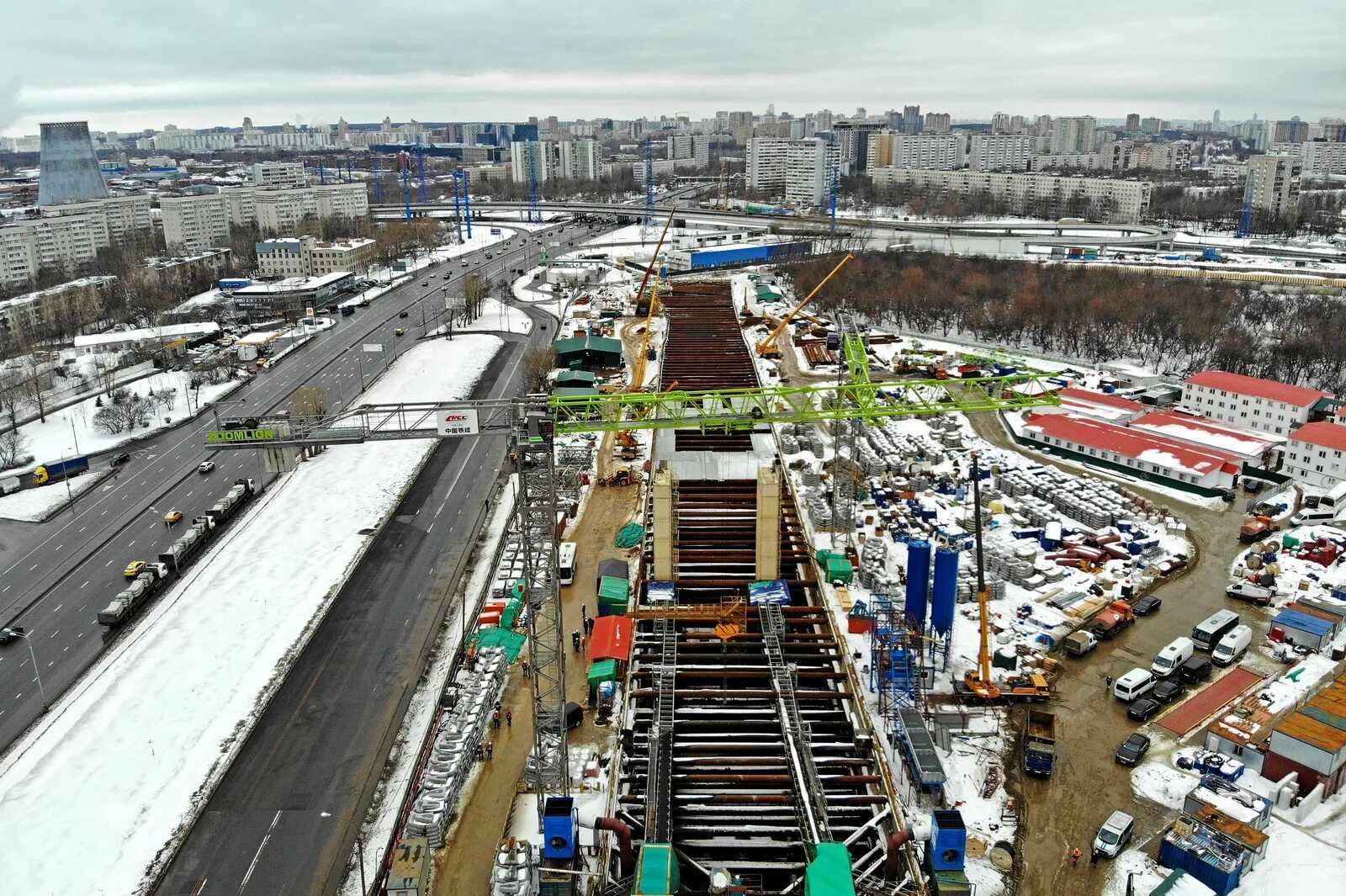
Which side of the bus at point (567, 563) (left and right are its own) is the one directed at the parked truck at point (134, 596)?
right

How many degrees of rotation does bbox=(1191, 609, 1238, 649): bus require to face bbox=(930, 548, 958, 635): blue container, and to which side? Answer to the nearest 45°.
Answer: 0° — it already faces it

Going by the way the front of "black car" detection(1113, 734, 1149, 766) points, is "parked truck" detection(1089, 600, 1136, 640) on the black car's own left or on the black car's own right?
on the black car's own right

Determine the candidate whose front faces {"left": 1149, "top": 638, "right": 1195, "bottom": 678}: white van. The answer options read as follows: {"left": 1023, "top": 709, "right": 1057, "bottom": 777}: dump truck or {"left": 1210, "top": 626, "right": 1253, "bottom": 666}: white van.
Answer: the {"left": 1210, "top": 626, "right": 1253, "bottom": 666}: white van

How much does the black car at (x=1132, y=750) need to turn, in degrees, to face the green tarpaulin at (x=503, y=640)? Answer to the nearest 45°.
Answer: approximately 45° to its right

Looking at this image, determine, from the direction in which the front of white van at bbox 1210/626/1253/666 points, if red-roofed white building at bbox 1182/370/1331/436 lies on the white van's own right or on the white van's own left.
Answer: on the white van's own right

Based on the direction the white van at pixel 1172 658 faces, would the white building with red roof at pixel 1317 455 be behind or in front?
behind

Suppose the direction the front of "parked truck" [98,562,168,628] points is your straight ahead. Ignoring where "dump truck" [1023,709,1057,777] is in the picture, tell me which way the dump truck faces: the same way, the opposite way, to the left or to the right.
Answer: the opposite way
